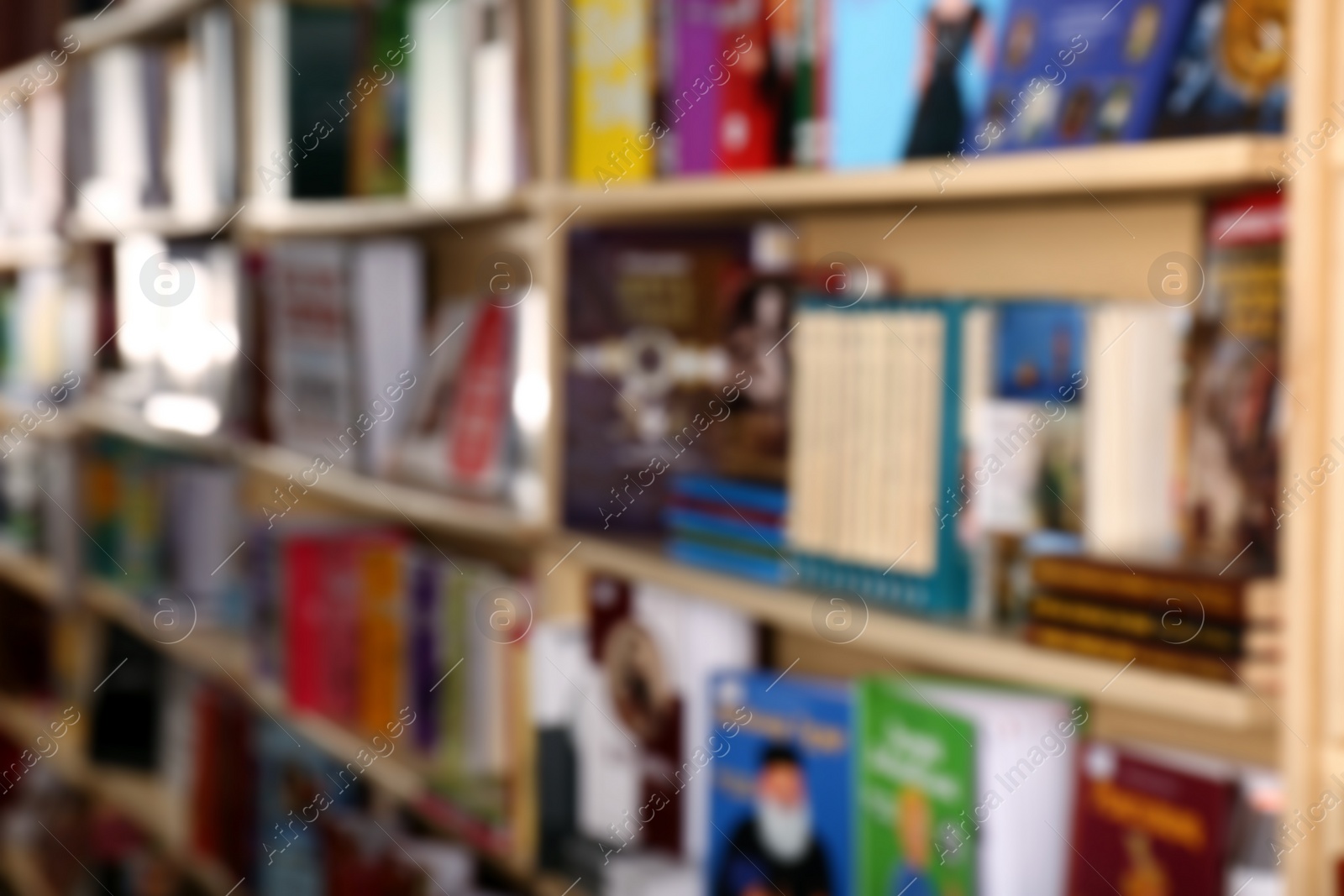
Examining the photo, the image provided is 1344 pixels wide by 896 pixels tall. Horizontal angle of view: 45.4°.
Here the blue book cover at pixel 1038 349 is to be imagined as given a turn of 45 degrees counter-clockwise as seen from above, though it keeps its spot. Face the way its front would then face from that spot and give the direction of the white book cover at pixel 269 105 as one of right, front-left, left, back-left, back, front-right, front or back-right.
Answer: back

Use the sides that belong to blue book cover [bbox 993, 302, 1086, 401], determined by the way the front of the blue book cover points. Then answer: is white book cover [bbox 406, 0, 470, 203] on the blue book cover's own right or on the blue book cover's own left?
on the blue book cover's own right

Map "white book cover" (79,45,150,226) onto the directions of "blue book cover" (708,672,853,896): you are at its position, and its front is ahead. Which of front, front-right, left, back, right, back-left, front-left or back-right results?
back-right

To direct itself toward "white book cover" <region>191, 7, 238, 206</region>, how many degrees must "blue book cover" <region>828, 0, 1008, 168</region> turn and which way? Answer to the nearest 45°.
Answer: approximately 135° to its right

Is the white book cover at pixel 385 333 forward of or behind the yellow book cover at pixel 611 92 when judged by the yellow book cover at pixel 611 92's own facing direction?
behind
